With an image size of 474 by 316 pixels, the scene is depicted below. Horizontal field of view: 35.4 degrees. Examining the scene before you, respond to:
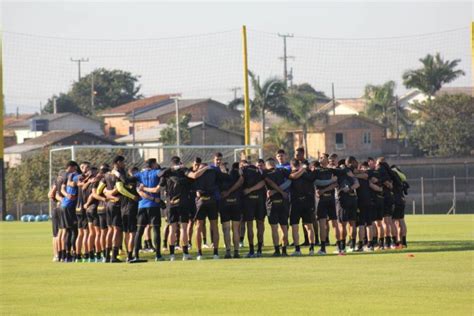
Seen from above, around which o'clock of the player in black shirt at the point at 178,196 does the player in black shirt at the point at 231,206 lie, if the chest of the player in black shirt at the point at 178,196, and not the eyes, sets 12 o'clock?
the player in black shirt at the point at 231,206 is roughly at 3 o'clock from the player in black shirt at the point at 178,196.

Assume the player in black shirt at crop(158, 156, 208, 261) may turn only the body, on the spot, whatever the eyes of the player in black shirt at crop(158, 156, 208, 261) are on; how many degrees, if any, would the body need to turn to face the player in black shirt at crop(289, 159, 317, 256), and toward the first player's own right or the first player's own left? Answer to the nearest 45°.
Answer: approximately 90° to the first player's own right

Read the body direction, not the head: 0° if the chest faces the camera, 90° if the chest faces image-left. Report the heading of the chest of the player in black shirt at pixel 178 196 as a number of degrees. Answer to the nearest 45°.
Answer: approximately 180°

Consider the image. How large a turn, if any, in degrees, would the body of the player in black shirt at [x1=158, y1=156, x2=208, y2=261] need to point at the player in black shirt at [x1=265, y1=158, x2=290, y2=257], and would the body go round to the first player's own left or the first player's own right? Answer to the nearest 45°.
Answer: approximately 90° to the first player's own right
